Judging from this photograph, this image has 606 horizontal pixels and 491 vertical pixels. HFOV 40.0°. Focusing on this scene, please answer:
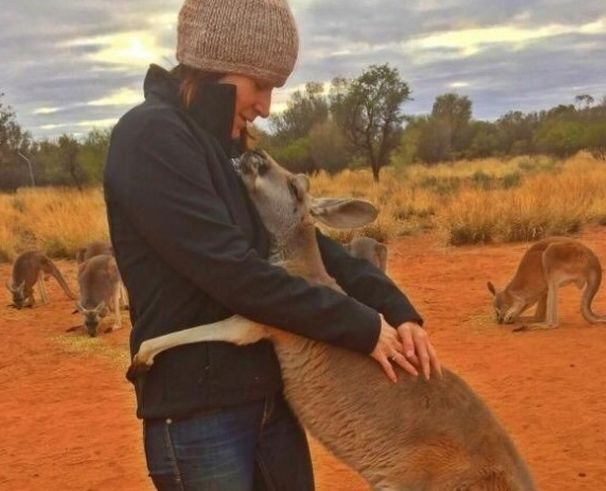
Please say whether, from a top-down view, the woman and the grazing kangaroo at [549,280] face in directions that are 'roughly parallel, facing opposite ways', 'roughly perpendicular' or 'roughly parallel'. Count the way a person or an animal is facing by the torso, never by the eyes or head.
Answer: roughly parallel, facing opposite ways

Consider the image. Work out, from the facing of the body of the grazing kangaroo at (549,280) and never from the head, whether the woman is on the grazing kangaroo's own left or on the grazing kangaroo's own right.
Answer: on the grazing kangaroo's own left

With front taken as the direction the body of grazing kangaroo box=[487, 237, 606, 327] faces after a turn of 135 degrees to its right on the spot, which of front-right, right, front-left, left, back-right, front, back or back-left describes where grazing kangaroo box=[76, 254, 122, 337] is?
back-left

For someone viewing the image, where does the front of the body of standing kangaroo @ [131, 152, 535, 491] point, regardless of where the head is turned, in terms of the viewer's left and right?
facing to the left of the viewer

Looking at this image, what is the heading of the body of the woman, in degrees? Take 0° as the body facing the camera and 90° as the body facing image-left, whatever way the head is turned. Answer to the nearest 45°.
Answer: approximately 270°

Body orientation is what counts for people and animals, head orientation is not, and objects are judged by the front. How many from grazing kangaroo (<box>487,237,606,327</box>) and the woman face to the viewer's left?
1

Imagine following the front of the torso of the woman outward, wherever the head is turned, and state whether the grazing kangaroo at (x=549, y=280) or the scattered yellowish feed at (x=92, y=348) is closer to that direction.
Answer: the grazing kangaroo

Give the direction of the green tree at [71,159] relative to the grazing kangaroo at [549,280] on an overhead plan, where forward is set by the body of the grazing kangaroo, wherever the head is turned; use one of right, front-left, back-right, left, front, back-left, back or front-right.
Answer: front-right

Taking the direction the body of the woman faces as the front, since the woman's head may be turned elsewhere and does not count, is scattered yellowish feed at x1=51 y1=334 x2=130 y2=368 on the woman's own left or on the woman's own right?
on the woman's own left

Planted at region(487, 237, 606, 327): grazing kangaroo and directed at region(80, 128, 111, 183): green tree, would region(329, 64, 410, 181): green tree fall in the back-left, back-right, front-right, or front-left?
front-right

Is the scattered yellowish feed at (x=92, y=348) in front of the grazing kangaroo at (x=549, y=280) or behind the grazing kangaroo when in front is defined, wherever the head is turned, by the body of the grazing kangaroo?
in front

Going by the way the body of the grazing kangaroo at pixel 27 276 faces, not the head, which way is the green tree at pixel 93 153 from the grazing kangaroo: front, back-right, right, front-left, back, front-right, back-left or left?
back-right

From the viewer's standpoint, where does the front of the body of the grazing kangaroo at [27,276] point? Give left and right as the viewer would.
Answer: facing the viewer and to the left of the viewer

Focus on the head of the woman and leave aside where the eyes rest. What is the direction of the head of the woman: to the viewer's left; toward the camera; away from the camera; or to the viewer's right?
to the viewer's right

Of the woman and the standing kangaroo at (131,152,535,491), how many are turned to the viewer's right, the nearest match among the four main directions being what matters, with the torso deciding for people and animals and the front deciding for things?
1

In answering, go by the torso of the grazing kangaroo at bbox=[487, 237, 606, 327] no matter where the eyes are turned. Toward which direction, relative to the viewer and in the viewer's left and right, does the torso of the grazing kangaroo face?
facing to the left of the viewer

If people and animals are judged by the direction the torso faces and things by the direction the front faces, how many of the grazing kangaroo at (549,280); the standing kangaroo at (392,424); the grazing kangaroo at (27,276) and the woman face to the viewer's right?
1

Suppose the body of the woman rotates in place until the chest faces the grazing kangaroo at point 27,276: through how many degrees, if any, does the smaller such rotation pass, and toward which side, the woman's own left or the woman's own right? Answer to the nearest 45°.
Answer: approximately 90° to the woman's own left

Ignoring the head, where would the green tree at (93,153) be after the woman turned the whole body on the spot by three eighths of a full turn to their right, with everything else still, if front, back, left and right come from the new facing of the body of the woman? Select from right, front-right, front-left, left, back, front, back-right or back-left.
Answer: back-right

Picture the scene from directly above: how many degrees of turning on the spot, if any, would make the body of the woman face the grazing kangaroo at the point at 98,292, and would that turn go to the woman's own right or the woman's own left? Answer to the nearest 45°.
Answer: approximately 90° to the woman's own left
